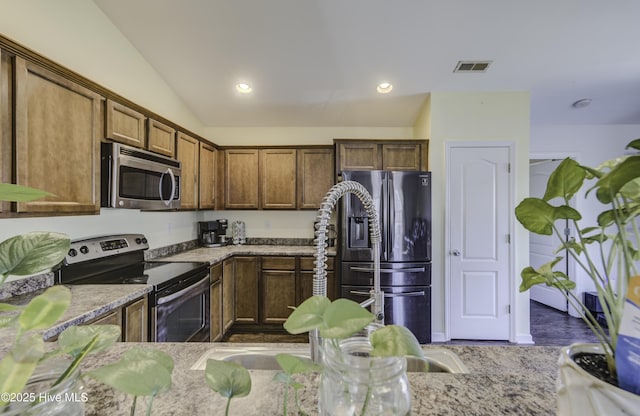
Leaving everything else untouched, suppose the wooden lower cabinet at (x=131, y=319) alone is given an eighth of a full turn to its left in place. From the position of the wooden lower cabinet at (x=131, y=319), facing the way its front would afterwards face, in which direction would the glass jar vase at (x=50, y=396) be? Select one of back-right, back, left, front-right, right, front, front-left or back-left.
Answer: right

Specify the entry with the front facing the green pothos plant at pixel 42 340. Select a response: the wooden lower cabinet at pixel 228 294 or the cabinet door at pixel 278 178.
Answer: the cabinet door

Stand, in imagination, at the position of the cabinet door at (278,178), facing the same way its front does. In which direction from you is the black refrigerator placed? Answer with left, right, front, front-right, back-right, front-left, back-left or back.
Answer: front-left

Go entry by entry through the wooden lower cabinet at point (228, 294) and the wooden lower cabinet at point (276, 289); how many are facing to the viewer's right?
1

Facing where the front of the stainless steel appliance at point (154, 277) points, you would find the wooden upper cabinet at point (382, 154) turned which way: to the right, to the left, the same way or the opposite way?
to the right

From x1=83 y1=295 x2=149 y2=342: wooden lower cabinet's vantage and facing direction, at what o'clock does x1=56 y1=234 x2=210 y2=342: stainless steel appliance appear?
The stainless steel appliance is roughly at 8 o'clock from the wooden lower cabinet.

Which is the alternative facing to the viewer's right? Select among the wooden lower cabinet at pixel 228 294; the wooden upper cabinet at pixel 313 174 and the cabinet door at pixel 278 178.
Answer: the wooden lower cabinet

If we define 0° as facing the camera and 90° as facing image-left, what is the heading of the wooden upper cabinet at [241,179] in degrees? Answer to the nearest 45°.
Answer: approximately 0°

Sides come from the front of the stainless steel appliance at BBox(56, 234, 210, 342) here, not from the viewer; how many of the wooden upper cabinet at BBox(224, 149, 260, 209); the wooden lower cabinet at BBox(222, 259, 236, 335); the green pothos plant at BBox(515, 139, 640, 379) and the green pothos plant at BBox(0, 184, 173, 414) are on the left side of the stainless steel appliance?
2

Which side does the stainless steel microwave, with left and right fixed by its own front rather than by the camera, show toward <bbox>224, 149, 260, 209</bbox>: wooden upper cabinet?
left

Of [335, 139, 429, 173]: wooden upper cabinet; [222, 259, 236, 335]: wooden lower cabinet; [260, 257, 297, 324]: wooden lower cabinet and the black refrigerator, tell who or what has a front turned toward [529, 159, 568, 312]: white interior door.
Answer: [222, 259, 236, 335]: wooden lower cabinet

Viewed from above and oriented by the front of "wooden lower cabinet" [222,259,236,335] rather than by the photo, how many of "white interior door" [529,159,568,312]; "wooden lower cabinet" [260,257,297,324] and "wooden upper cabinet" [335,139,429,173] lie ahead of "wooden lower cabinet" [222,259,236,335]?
3

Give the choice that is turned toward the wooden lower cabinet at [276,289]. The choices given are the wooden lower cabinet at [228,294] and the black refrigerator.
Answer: the wooden lower cabinet at [228,294]

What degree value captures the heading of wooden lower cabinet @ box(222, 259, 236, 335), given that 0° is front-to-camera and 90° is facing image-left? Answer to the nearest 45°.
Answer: approximately 270°

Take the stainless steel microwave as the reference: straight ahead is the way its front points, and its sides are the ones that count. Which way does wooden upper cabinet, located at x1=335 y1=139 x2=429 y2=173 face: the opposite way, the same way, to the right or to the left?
to the right
